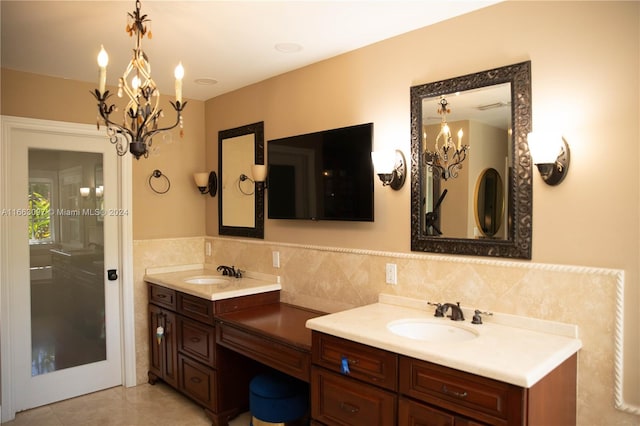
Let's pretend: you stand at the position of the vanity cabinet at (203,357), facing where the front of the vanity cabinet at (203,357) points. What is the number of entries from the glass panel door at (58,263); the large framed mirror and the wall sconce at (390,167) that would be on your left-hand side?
2

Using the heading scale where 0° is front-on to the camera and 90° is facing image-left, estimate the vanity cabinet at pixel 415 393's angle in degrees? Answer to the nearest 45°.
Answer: approximately 45°

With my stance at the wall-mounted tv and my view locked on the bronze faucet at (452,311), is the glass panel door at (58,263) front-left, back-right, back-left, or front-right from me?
back-right

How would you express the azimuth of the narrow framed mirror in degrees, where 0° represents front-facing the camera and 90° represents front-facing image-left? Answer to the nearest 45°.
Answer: approximately 45°

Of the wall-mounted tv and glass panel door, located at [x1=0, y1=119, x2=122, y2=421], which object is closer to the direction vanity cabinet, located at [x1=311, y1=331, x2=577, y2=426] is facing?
the glass panel door

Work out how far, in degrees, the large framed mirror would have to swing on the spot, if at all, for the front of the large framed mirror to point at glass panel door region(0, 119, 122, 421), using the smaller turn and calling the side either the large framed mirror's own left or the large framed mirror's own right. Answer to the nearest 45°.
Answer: approximately 45° to the large framed mirror's own right

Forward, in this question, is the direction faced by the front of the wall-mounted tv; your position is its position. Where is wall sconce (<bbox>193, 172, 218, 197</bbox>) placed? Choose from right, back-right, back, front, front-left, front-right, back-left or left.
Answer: right

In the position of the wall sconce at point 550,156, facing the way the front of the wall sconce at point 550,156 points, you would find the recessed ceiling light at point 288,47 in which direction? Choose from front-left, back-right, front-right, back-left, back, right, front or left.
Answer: front-right
